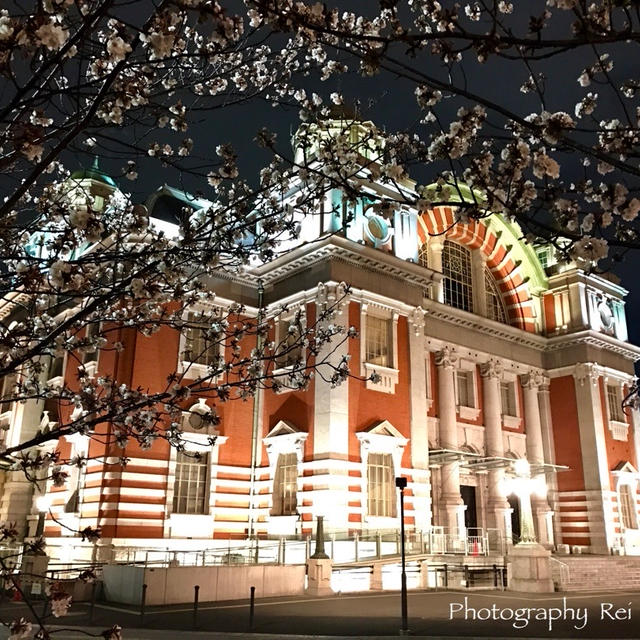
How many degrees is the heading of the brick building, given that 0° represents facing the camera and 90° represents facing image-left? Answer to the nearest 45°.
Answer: approximately 315°

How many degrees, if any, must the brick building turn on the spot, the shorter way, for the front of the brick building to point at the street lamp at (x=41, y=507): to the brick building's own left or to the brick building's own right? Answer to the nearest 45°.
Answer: approximately 135° to the brick building's own right
